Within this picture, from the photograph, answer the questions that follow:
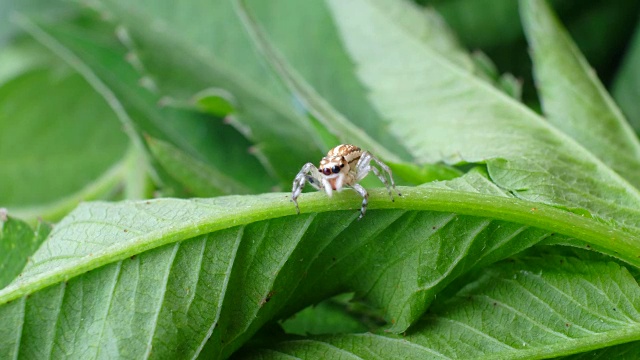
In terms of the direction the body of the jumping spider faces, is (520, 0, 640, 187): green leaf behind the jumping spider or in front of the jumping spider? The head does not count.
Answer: behind

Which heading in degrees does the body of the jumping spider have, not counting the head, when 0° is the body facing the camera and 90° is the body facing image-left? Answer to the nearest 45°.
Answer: approximately 45°

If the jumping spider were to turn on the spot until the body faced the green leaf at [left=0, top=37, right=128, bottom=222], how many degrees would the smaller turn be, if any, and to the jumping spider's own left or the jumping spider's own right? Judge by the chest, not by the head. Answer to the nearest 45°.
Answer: approximately 90° to the jumping spider's own right

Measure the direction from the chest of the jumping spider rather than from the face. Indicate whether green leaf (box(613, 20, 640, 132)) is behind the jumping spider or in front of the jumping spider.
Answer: behind
